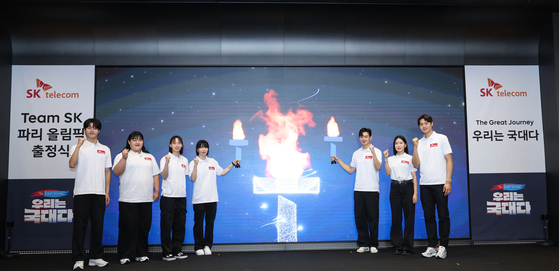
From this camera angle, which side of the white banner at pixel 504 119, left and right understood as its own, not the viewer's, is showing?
front

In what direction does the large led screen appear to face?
toward the camera

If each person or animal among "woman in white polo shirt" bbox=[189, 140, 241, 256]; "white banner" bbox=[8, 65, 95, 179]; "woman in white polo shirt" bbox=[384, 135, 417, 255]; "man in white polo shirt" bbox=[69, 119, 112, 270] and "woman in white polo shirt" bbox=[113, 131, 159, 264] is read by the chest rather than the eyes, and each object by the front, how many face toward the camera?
5

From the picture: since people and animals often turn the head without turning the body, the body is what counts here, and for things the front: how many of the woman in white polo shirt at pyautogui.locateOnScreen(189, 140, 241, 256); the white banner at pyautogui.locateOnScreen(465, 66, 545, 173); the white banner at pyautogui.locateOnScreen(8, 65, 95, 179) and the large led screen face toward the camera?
4

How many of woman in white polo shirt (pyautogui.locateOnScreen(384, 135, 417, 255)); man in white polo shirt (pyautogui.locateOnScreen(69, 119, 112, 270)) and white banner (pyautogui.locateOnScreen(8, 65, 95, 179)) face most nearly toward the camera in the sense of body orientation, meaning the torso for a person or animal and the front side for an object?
3

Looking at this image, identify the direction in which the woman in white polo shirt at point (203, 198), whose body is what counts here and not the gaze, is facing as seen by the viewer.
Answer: toward the camera

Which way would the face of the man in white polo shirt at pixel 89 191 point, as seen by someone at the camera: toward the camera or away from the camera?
toward the camera

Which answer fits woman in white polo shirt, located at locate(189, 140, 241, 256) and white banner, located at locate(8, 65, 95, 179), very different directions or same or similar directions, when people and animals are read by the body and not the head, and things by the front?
same or similar directions

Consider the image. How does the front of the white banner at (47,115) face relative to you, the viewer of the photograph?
facing the viewer

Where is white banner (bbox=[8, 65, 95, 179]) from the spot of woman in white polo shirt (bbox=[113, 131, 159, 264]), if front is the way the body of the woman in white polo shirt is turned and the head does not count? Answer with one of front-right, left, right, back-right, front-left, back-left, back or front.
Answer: back-right

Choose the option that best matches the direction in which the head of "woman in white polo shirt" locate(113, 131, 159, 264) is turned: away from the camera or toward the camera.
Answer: toward the camera
